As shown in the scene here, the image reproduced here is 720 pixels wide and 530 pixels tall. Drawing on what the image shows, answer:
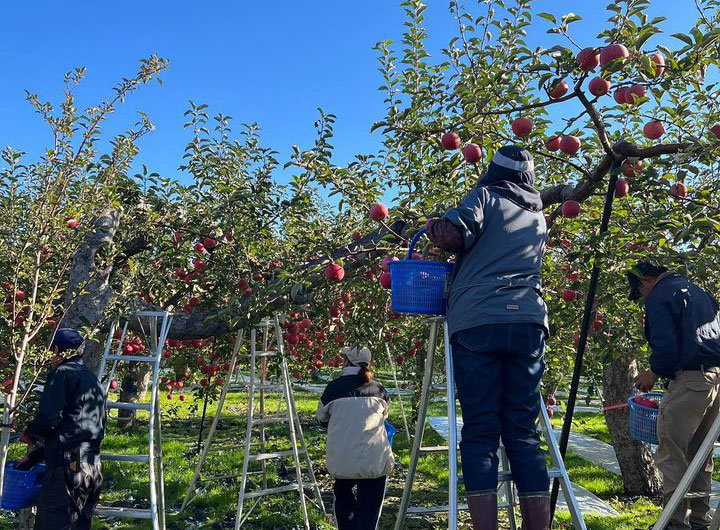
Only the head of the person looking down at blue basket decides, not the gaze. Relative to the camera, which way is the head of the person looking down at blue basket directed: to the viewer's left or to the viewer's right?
to the viewer's left

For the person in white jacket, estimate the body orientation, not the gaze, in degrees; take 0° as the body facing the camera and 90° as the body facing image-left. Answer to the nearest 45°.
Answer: approximately 180°

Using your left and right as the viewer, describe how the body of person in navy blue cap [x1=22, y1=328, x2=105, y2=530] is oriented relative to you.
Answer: facing away from the viewer and to the left of the viewer
